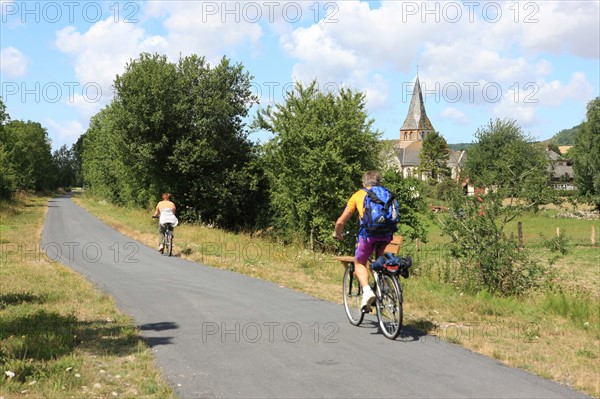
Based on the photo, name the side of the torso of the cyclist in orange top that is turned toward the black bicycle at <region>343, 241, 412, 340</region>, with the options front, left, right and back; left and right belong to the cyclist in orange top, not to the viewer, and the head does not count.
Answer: back

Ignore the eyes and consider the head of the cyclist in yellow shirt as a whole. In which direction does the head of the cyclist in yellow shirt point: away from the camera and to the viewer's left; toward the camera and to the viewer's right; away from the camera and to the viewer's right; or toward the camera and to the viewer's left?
away from the camera and to the viewer's left

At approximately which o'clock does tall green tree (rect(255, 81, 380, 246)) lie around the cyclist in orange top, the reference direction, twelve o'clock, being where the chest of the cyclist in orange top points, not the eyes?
The tall green tree is roughly at 2 o'clock from the cyclist in orange top.

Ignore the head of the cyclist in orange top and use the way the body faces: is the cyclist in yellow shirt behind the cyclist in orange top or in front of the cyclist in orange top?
behind

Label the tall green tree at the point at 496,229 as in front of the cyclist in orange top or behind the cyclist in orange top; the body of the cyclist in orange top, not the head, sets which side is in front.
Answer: behind

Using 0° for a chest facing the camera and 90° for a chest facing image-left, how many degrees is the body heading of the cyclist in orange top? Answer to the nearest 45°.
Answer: approximately 180°

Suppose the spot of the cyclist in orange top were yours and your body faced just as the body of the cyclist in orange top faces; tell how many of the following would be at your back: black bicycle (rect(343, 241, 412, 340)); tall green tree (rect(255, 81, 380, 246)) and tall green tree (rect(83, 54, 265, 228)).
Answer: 1

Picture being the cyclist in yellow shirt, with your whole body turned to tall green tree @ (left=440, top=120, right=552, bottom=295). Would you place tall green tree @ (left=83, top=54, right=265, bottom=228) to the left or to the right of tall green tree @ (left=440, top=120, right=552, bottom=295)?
left

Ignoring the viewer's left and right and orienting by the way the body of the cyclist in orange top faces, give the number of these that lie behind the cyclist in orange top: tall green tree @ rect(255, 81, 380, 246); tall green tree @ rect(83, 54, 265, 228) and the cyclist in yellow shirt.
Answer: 1

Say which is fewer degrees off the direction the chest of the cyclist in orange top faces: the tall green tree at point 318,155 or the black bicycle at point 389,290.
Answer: the tall green tree

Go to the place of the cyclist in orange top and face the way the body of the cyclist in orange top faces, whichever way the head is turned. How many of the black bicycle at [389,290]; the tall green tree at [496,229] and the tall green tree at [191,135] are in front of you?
1

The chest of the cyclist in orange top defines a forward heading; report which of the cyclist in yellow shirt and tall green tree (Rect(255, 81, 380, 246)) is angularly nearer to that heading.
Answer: the tall green tree
